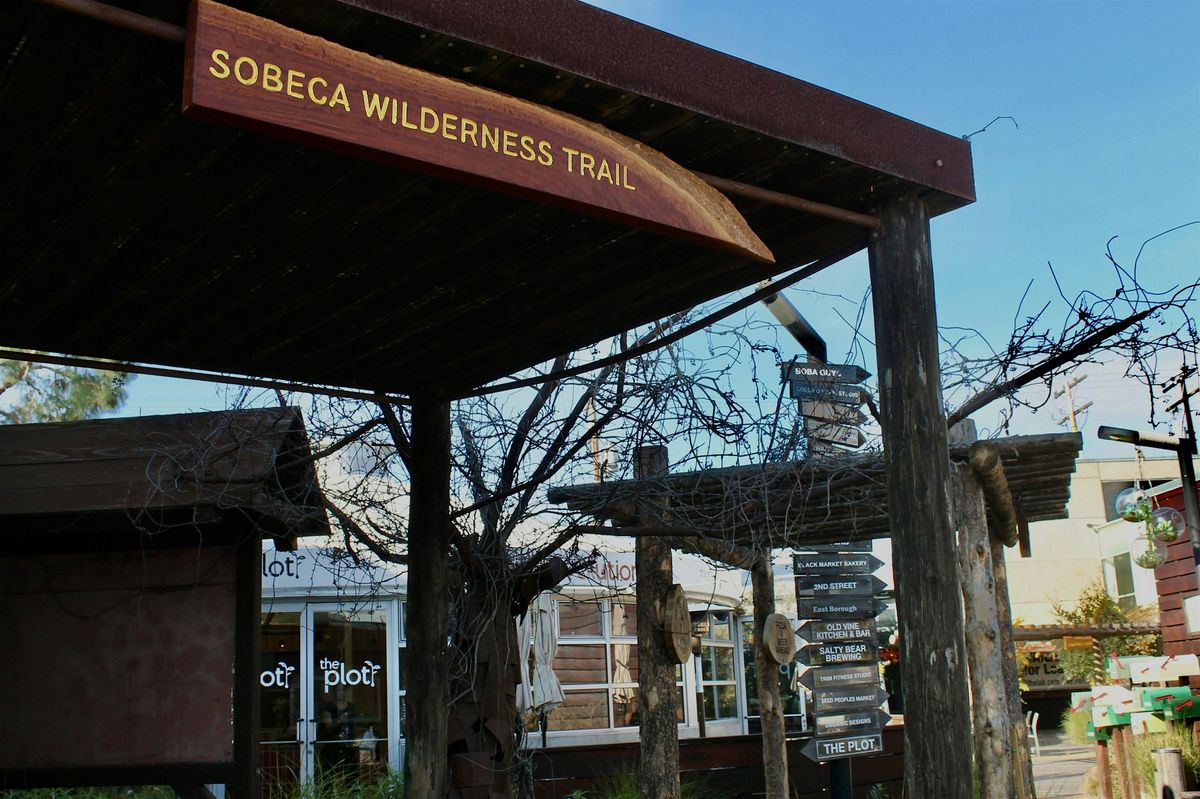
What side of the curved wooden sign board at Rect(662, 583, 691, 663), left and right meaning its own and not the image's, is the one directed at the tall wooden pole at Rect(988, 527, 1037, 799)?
front

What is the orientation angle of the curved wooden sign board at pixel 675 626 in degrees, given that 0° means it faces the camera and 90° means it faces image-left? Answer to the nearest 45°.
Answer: approximately 315°

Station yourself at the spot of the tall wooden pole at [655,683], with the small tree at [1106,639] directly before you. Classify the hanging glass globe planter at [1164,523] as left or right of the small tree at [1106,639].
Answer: right

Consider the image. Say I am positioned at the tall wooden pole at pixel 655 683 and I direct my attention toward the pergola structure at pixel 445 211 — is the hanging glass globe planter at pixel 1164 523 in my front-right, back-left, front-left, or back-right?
back-left

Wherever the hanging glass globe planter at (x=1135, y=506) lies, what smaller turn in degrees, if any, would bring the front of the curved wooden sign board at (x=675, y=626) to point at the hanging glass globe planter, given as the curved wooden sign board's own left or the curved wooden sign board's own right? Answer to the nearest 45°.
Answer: approximately 90° to the curved wooden sign board's own left

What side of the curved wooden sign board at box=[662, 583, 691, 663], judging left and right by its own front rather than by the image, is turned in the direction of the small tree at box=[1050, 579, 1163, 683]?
left
